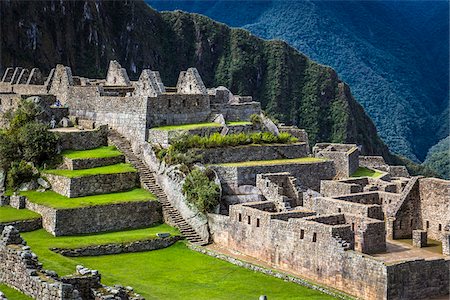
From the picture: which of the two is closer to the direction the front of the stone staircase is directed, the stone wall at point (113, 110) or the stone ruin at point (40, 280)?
the stone ruin

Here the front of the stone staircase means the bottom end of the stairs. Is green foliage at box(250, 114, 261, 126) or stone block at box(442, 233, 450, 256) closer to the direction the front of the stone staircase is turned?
the stone block

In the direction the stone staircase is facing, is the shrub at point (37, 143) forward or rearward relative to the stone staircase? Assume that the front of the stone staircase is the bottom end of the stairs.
rearward

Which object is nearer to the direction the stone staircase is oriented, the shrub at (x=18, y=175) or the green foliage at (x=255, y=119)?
the green foliage

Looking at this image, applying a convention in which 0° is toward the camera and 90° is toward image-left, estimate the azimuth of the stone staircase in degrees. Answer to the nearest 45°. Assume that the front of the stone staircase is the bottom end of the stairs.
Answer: approximately 315°

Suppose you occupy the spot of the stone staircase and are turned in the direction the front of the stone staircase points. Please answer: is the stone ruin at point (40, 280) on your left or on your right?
on your right

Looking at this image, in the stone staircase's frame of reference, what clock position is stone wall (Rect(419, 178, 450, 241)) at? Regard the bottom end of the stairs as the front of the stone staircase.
The stone wall is roughly at 11 o'clock from the stone staircase.

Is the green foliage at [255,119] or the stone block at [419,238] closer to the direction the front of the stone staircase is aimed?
the stone block

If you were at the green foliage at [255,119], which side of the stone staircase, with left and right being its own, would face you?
left

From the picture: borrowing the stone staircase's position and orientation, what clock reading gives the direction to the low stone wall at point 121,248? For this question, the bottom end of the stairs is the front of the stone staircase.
The low stone wall is roughly at 2 o'clock from the stone staircase.

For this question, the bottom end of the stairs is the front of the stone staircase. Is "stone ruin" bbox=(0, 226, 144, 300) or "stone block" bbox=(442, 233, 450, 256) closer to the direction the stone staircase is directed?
the stone block

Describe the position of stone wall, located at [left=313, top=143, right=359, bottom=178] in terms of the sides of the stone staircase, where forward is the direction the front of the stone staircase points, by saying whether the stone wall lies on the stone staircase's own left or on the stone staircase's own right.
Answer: on the stone staircase's own left

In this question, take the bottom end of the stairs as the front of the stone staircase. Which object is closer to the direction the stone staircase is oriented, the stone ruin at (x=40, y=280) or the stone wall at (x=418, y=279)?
the stone wall
